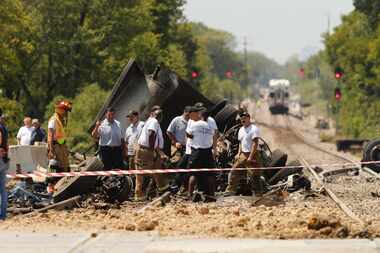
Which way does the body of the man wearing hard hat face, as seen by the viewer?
to the viewer's right

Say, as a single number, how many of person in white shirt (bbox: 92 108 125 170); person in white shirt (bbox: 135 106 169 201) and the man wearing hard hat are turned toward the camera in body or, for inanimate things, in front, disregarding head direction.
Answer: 1

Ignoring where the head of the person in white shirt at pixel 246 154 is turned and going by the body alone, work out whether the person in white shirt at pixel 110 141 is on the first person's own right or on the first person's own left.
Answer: on the first person's own right

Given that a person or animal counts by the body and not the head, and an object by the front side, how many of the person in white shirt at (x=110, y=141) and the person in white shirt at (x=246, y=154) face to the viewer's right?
0

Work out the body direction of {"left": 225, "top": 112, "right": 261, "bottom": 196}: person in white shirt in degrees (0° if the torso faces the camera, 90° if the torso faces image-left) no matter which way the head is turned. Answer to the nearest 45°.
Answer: approximately 45°

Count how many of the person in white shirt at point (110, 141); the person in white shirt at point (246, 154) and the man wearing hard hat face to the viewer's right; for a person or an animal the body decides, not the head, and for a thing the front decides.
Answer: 1

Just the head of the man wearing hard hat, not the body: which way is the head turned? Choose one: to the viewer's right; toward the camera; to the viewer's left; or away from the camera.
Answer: to the viewer's right

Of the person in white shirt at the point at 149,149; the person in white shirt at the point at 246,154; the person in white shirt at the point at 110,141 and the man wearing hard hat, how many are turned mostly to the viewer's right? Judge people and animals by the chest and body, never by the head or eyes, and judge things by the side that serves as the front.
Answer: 2

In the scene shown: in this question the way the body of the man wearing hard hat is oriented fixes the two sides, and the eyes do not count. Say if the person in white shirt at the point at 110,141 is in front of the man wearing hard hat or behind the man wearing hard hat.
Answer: in front

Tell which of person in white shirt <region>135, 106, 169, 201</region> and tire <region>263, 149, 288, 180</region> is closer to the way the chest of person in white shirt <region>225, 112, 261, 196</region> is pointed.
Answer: the person in white shirt

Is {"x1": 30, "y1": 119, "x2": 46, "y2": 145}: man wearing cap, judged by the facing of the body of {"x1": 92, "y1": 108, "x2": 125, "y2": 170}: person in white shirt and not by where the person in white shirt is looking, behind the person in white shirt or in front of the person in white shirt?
behind
